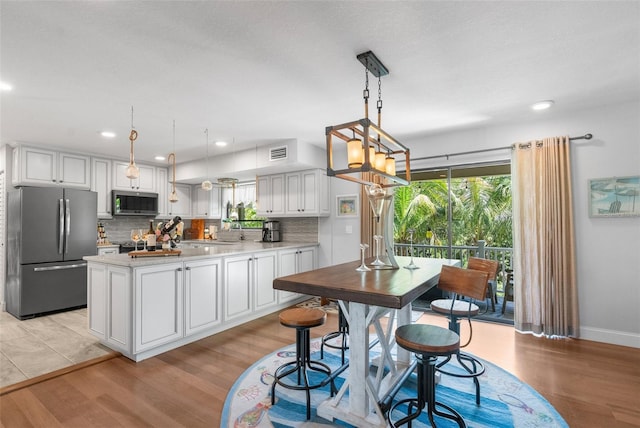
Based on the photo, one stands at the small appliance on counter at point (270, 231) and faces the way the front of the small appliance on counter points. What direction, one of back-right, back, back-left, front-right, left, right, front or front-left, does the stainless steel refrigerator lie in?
front-right

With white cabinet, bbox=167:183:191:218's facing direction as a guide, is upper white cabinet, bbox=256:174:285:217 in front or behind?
in front

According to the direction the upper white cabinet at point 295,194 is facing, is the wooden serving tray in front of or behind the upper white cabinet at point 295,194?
in front

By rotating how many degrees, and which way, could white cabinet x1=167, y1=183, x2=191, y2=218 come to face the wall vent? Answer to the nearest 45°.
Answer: approximately 45° to its left

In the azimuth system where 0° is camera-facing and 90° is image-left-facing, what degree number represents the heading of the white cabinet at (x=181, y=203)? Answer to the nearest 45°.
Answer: approximately 0°

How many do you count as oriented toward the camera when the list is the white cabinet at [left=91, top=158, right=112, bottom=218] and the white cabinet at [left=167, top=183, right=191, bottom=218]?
2

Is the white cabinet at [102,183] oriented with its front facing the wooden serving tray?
yes

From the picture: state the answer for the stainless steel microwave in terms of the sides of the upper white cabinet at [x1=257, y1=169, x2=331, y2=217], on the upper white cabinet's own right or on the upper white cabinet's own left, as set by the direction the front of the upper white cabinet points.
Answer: on the upper white cabinet's own right

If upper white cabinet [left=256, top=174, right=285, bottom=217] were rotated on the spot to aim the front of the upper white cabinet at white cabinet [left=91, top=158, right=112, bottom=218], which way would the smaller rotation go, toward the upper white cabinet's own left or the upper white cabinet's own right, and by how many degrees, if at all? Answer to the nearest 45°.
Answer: approximately 45° to the upper white cabinet's own right
